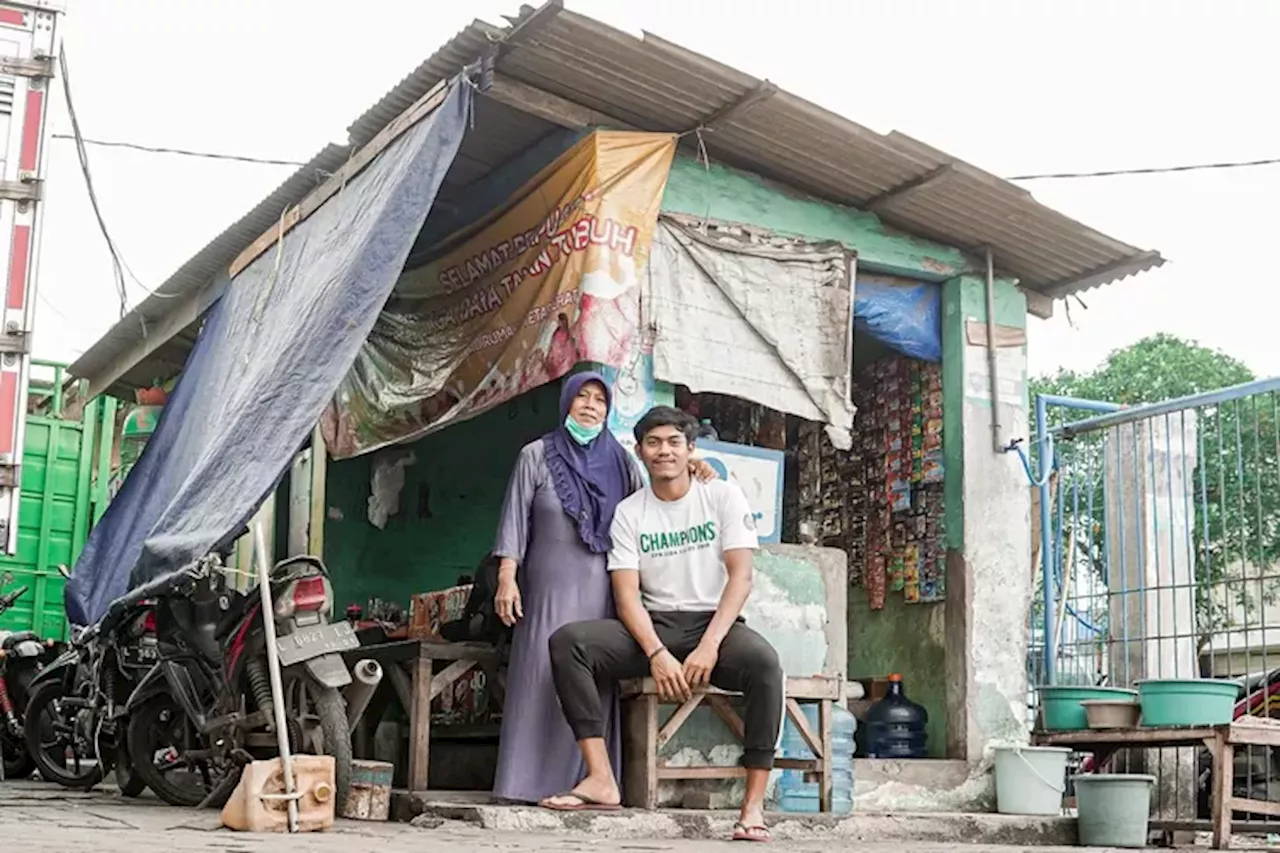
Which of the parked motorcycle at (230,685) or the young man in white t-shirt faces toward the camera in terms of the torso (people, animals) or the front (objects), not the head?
the young man in white t-shirt

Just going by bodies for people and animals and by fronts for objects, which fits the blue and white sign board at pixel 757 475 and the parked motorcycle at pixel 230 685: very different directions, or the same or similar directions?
very different directions

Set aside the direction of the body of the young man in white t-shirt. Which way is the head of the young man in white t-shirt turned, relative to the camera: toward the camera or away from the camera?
toward the camera

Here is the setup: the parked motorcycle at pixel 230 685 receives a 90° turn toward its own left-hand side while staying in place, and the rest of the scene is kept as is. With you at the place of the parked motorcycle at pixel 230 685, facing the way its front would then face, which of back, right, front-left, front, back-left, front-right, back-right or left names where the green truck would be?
back-right

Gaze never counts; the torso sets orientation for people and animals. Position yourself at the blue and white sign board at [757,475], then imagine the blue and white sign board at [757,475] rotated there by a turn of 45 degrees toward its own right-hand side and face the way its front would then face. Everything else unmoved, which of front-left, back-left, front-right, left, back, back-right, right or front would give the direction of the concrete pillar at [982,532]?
back-left

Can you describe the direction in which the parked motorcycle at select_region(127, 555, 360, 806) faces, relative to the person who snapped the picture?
facing away from the viewer and to the left of the viewer

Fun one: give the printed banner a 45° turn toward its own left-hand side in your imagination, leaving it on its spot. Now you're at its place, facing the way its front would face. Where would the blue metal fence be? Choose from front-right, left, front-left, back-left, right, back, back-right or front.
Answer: left

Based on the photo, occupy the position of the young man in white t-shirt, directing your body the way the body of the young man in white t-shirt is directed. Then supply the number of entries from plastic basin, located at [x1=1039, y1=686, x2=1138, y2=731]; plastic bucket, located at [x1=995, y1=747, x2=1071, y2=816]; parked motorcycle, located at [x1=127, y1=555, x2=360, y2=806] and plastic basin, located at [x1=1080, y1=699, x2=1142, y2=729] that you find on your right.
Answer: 1

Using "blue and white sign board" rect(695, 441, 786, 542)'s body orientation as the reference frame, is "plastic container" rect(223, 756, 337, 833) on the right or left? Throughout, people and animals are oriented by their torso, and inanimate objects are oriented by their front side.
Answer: on its right

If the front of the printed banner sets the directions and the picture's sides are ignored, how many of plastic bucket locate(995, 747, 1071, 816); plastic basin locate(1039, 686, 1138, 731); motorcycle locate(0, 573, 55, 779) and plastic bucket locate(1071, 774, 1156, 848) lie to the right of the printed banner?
1

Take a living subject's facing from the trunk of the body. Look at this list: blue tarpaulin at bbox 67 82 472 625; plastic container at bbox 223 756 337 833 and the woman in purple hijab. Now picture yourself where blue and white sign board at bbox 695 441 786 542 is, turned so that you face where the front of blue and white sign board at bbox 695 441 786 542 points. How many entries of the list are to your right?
3

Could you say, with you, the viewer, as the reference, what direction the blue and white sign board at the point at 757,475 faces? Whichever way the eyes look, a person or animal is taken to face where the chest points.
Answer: facing the viewer and to the right of the viewer

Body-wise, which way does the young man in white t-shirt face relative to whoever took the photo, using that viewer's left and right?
facing the viewer
